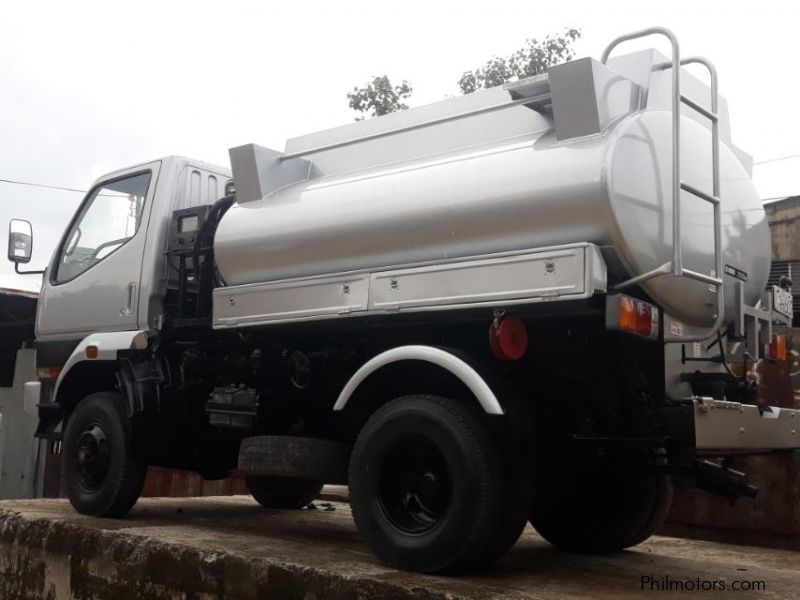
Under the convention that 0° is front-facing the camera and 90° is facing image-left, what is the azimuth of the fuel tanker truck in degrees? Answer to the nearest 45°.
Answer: approximately 135°
